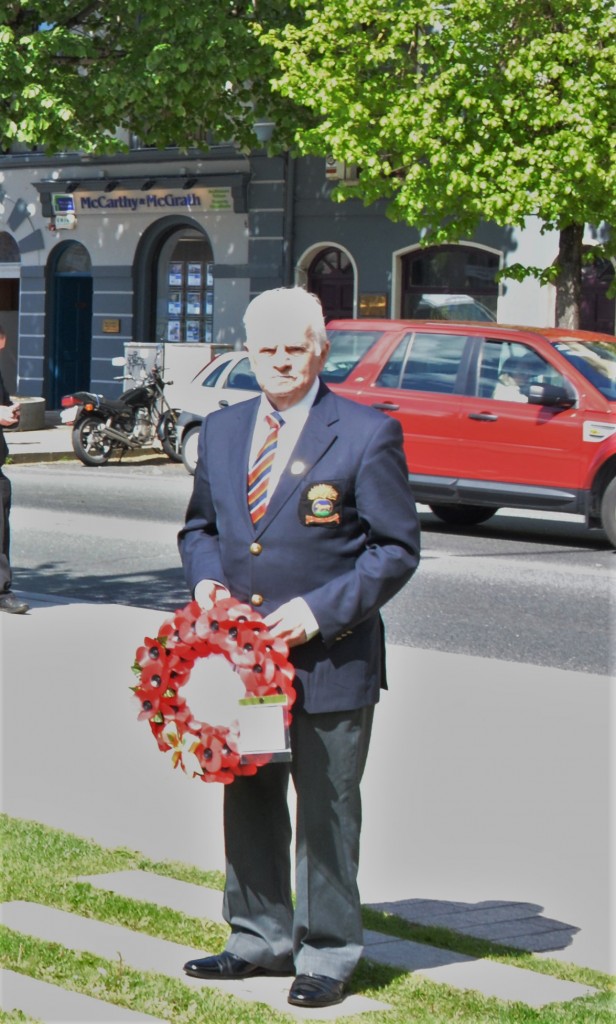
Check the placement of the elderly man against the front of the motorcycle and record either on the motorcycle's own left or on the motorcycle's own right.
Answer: on the motorcycle's own right

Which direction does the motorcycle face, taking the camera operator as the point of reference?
facing away from the viewer and to the right of the viewer

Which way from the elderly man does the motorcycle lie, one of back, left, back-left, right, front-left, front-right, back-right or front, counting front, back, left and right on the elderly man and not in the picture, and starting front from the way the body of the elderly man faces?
back-right

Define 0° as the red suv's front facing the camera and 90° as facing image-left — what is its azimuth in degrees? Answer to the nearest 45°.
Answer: approximately 315°

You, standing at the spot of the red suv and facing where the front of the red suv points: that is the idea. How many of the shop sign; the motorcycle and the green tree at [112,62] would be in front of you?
0

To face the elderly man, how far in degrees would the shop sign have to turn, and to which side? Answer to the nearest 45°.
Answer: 0° — it already faces them

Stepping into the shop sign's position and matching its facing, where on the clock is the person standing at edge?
The person standing at edge is roughly at 12 o'clock from the shop sign.

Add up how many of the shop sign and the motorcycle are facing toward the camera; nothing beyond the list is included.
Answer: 1

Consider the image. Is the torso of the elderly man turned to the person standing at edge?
no

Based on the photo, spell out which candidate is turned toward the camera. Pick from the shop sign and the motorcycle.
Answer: the shop sign

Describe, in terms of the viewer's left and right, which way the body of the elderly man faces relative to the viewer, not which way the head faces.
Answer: facing the viewer and to the left of the viewer

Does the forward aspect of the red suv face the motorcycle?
no

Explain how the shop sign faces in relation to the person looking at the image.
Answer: facing the viewer

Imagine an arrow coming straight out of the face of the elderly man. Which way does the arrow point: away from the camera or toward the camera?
toward the camera
